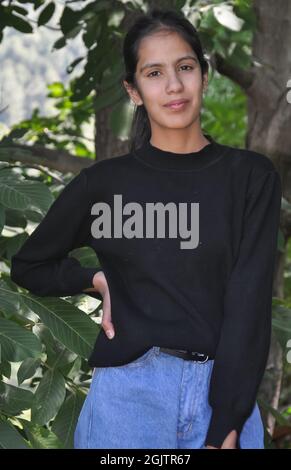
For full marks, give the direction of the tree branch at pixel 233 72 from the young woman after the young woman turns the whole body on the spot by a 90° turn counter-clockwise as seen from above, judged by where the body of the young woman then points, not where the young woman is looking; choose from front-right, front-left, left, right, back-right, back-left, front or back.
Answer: left

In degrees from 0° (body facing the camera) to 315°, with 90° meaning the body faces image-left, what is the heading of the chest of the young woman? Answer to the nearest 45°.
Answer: approximately 0°

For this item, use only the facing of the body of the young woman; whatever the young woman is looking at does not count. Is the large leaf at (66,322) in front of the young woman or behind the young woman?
behind

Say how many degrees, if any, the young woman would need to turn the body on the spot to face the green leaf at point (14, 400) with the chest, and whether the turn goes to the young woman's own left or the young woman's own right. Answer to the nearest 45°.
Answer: approximately 135° to the young woman's own right

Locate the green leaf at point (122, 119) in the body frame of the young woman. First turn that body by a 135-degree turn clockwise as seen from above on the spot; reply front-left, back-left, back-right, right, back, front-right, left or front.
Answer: front-right

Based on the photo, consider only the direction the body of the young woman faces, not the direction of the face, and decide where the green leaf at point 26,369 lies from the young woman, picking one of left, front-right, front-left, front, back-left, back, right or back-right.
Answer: back-right

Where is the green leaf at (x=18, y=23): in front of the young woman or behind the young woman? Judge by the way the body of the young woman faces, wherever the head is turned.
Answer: behind

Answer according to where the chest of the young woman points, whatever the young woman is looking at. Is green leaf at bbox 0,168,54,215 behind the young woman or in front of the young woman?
behind

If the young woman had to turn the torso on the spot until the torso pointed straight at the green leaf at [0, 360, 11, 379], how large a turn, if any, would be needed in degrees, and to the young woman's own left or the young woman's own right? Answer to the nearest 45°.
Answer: approximately 135° to the young woman's own right
